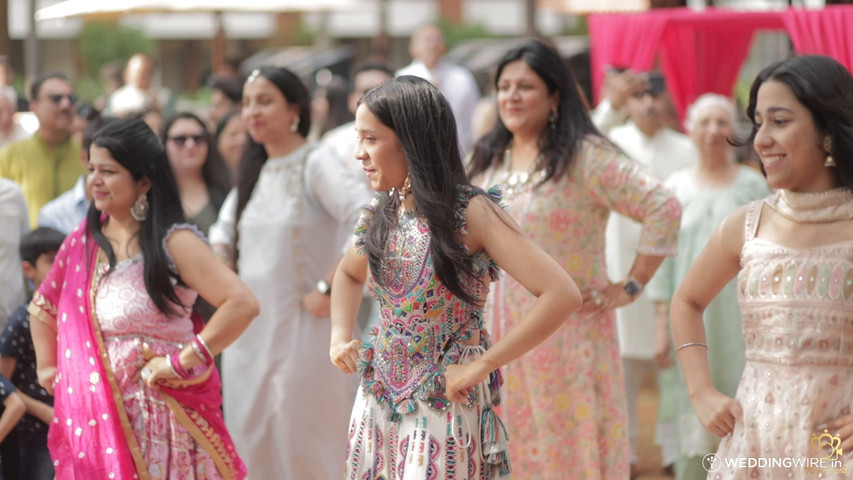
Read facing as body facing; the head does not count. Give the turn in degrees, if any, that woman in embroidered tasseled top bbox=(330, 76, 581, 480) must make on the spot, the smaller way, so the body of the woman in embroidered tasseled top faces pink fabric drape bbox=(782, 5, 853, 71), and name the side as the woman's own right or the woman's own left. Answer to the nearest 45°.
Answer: approximately 180°

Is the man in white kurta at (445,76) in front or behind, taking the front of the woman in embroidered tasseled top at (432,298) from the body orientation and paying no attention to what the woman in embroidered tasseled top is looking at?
behind

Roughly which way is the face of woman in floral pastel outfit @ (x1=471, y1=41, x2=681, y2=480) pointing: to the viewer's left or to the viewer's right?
to the viewer's left

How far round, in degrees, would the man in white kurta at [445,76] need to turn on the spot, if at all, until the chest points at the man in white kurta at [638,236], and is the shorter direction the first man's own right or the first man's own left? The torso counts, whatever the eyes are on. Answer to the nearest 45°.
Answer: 0° — they already face them

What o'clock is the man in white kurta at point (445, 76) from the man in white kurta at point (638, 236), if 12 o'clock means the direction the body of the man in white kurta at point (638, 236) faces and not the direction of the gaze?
the man in white kurta at point (445, 76) is roughly at 5 o'clock from the man in white kurta at point (638, 236).

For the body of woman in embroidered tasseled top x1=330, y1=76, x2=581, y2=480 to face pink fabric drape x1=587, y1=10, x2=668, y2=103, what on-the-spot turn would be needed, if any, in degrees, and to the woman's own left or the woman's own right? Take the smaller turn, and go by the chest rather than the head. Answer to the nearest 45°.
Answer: approximately 135° to the woman's own right

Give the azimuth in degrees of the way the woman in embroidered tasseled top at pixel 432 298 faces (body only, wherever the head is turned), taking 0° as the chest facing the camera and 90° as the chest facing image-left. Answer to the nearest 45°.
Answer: approximately 45°

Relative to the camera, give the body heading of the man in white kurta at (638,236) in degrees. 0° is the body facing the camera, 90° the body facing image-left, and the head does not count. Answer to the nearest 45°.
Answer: approximately 0°

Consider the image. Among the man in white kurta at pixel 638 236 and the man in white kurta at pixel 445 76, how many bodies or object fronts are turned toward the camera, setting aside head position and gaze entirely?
2

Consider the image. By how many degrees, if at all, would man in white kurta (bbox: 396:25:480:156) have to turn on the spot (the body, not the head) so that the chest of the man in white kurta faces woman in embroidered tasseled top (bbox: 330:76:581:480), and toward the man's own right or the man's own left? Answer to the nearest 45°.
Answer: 0° — they already face them
